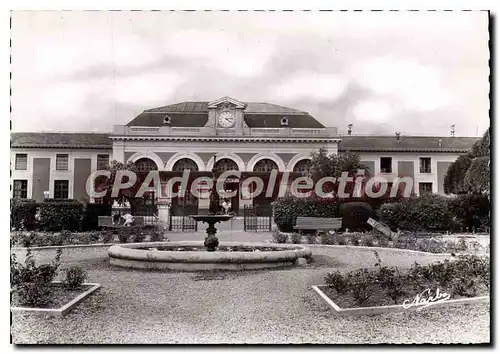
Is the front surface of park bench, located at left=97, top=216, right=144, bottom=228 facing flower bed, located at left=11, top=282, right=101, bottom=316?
yes

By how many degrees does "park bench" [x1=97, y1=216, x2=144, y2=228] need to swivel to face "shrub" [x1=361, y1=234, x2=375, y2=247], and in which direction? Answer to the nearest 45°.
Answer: approximately 90° to its left
